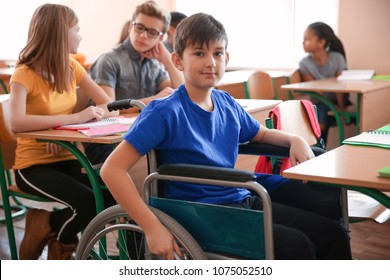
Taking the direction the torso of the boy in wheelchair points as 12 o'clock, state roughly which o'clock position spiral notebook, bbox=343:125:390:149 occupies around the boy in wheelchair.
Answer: The spiral notebook is roughly at 10 o'clock from the boy in wheelchair.

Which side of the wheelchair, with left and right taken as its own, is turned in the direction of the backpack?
left

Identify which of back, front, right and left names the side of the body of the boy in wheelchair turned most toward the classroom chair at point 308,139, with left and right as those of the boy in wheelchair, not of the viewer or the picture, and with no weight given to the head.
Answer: left

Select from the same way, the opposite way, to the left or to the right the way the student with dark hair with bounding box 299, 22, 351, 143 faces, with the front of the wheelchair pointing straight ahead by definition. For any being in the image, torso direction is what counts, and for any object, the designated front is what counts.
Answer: to the right

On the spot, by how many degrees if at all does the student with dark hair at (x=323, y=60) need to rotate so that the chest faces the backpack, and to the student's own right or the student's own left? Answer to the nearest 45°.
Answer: approximately 45° to the student's own left

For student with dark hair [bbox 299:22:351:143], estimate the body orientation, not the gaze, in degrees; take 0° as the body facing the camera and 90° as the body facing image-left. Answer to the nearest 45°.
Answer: approximately 45°

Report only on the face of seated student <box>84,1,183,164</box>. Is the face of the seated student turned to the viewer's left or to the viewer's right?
to the viewer's left

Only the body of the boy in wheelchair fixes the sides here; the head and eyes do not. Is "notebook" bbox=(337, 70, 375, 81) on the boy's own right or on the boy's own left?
on the boy's own left

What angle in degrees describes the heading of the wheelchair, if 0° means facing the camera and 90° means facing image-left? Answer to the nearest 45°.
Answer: approximately 315°

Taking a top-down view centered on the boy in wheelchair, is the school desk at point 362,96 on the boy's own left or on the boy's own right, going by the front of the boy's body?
on the boy's own left
